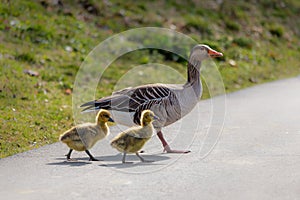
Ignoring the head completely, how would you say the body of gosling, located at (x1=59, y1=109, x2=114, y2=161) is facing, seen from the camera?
to the viewer's right

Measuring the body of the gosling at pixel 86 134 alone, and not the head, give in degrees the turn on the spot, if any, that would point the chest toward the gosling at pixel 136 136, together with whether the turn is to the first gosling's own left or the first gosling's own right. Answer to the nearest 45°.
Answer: approximately 45° to the first gosling's own right

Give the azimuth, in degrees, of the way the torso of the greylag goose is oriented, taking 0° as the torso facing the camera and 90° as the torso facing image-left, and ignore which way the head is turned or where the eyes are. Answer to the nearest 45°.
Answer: approximately 270°

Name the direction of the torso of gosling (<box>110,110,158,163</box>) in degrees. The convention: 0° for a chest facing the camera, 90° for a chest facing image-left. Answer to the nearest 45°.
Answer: approximately 270°

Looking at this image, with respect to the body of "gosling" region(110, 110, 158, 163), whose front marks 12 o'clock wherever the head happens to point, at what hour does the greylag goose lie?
The greylag goose is roughly at 10 o'clock from the gosling.

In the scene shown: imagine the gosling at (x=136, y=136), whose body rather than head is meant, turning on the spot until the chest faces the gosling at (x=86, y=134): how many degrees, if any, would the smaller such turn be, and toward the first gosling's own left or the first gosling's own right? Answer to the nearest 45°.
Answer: approximately 180°

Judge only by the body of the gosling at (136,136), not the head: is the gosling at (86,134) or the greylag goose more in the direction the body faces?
the greylag goose

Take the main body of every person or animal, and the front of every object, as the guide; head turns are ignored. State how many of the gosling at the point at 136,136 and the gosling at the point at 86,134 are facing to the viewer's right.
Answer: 2

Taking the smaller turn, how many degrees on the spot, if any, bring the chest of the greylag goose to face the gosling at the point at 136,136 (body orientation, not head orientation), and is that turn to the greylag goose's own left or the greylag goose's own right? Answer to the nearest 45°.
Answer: approximately 135° to the greylag goose's own right
